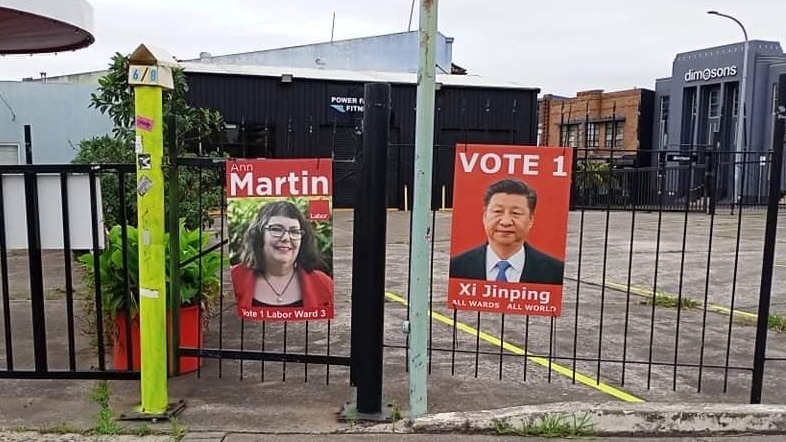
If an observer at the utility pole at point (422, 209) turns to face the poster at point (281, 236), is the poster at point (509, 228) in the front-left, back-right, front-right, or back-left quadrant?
back-right

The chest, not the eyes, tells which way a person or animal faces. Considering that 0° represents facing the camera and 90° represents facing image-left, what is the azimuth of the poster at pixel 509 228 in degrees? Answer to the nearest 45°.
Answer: approximately 0°

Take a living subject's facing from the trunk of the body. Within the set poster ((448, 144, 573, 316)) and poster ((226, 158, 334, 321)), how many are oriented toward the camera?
2

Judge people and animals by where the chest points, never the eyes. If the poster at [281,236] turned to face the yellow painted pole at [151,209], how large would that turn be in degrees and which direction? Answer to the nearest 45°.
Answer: approximately 90° to its right

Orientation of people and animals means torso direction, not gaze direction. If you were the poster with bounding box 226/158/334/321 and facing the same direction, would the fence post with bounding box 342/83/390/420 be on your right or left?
on your left

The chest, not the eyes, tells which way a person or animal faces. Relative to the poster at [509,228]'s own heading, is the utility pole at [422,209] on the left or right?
on its right

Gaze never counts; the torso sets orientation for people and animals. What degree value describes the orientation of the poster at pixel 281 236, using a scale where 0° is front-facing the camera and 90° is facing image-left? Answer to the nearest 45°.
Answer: approximately 0°

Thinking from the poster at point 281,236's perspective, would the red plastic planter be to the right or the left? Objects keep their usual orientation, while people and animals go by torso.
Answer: on its right

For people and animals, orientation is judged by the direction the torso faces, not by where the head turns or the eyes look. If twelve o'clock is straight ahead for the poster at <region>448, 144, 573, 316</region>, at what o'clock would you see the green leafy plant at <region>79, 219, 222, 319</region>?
The green leafy plant is roughly at 3 o'clock from the poster.

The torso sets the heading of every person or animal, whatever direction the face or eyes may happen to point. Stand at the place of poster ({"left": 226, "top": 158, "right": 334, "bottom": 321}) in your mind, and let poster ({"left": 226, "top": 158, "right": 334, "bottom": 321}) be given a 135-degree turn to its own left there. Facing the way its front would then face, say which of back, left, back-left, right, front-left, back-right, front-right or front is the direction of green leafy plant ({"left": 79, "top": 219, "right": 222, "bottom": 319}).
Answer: left
